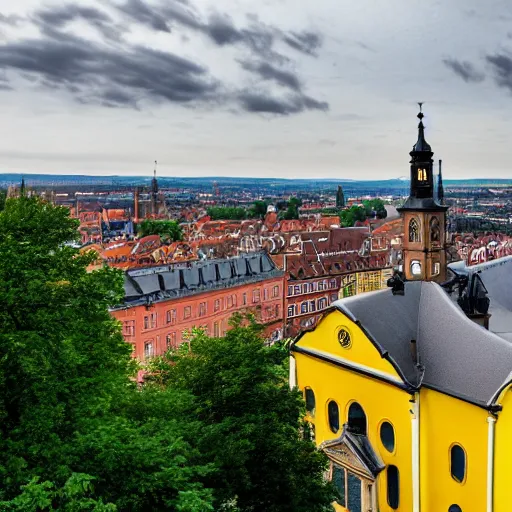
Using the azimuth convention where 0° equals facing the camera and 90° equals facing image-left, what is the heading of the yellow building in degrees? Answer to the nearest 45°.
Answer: approximately 45°

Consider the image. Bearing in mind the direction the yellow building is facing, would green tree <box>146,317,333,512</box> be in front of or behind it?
in front

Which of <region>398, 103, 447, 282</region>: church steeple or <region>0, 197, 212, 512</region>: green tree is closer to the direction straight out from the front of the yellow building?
the green tree

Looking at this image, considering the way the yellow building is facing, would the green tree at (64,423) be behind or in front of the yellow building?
in front
